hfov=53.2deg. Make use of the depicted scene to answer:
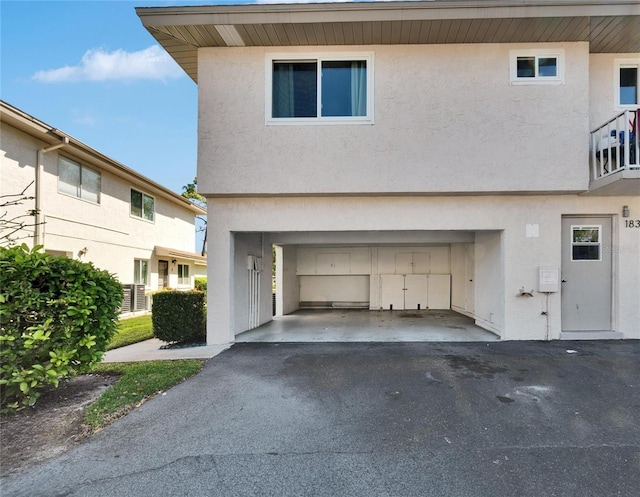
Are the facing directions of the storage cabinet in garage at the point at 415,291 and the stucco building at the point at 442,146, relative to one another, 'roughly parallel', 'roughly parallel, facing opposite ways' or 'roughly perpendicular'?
roughly parallel

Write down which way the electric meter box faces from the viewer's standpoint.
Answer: facing the viewer

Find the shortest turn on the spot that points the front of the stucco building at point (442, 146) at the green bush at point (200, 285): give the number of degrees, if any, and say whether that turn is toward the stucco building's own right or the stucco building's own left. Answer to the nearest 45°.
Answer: approximately 135° to the stucco building's own right

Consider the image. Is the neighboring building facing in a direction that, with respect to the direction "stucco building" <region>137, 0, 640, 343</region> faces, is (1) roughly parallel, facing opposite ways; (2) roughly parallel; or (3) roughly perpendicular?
roughly perpendicular

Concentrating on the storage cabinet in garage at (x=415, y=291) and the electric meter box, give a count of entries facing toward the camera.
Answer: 2

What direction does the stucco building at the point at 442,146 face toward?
toward the camera

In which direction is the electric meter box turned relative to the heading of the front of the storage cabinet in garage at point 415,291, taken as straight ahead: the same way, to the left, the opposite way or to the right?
the same way

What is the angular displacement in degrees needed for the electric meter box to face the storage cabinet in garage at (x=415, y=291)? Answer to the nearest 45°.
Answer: approximately 135° to its right

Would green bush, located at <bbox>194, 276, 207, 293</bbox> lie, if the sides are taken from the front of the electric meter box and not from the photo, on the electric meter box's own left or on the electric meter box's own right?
on the electric meter box's own right

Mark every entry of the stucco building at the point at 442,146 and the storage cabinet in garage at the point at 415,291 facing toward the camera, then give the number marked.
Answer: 2

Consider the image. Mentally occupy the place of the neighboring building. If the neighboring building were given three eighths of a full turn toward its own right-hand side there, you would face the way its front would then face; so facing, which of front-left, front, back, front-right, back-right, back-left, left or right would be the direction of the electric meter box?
back-left
